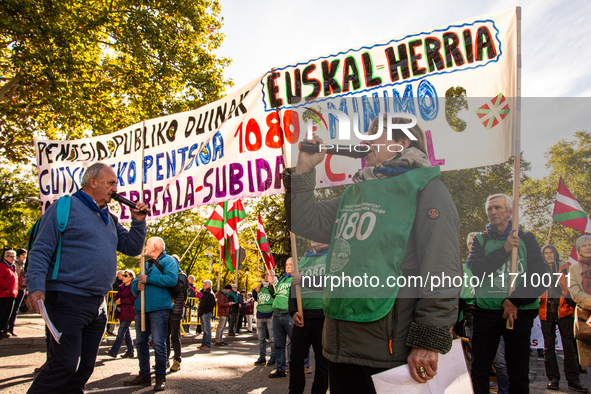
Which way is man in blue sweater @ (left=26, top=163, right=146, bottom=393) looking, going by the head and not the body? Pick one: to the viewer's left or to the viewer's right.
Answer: to the viewer's right

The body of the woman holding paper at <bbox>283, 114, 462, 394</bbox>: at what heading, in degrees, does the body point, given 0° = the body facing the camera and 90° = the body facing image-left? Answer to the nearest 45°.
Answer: approximately 45°

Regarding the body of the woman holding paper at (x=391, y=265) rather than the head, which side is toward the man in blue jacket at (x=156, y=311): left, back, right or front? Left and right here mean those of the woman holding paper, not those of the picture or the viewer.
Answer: right

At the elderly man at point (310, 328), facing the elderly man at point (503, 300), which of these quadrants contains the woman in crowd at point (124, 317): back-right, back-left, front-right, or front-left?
back-left

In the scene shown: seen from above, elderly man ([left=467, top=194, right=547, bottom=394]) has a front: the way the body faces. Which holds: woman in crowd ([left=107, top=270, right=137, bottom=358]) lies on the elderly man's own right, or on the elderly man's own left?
on the elderly man's own right

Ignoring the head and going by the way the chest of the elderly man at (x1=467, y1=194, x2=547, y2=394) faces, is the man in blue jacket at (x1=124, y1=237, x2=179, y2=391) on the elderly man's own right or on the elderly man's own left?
on the elderly man's own right

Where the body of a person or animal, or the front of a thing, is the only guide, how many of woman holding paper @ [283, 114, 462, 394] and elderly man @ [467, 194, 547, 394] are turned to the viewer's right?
0
